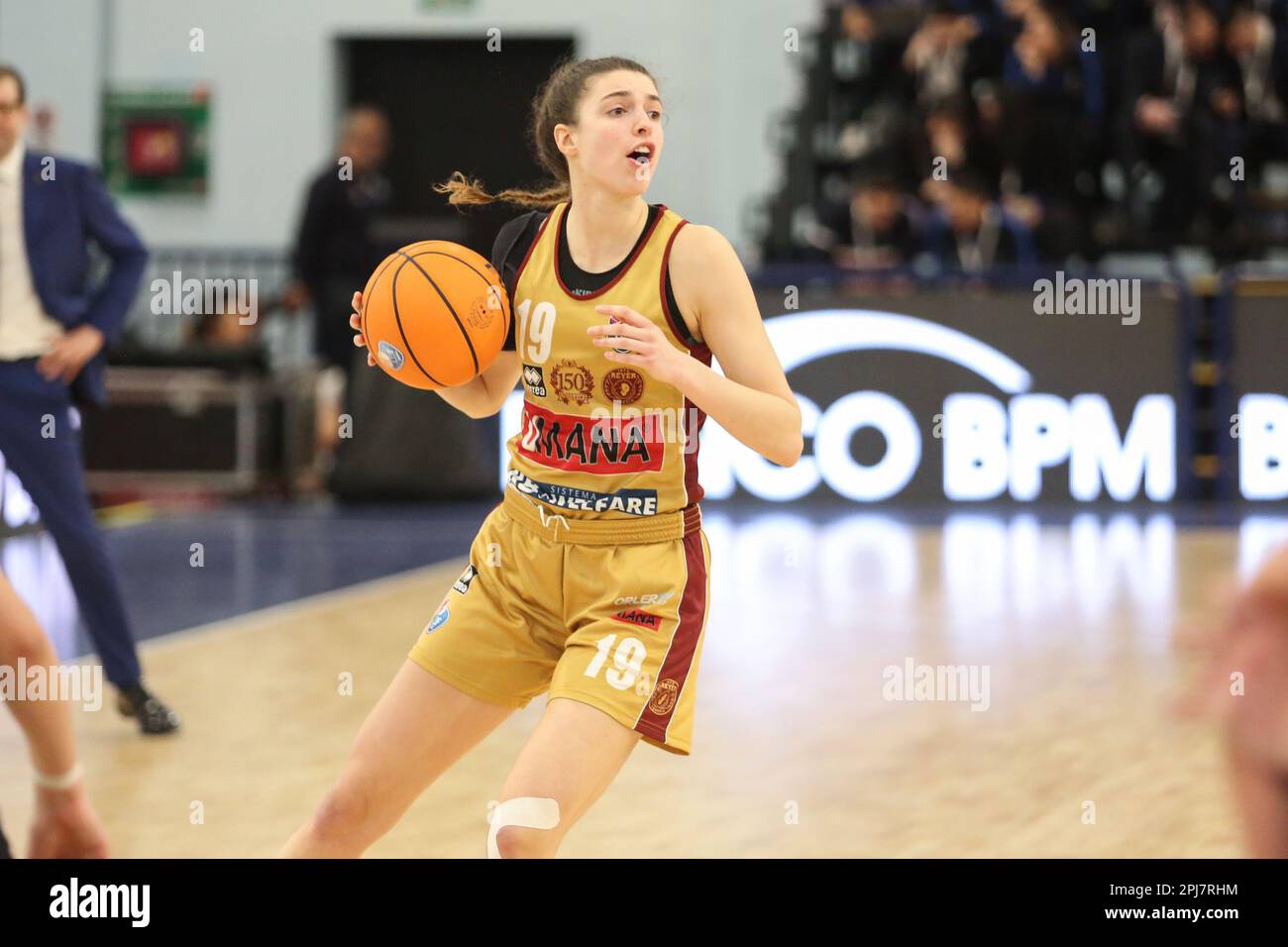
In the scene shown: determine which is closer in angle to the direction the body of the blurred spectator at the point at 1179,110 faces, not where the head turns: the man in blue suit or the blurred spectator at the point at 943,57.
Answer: the man in blue suit

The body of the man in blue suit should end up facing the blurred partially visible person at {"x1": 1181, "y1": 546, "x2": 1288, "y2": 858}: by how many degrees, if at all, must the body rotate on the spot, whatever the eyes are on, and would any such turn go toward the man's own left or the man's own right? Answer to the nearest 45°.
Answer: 0° — they already face them

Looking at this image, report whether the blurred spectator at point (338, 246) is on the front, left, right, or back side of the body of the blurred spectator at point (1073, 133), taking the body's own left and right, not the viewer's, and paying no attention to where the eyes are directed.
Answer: right

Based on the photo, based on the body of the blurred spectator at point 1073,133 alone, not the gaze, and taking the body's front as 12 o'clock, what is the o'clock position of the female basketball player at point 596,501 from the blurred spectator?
The female basketball player is roughly at 12 o'clock from the blurred spectator.

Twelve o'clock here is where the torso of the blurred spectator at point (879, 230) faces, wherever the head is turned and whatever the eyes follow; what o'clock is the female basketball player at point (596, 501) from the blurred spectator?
The female basketball player is roughly at 12 o'clock from the blurred spectator.

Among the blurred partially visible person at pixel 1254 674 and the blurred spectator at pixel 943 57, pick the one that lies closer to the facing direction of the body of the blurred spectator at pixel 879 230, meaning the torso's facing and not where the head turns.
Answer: the blurred partially visible person

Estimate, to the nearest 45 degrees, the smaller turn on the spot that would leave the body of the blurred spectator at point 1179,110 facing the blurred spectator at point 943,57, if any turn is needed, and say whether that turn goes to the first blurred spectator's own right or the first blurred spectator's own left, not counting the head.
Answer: approximately 90° to the first blurred spectator's own right

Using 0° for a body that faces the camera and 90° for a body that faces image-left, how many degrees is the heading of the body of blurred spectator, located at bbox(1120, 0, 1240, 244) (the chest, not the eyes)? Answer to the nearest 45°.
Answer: approximately 0°
